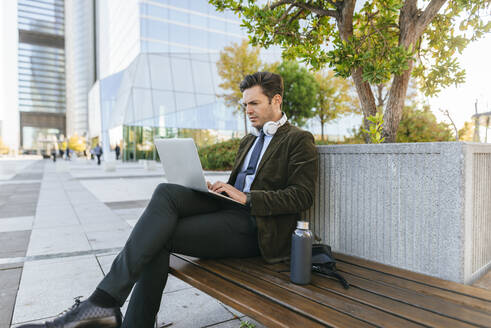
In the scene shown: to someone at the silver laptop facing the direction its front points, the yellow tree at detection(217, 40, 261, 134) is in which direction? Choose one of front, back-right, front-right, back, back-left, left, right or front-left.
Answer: front-left

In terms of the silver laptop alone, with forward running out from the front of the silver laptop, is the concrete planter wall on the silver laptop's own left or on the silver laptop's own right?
on the silver laptop's own right

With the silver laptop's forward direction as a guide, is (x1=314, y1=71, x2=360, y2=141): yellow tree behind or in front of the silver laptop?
in front

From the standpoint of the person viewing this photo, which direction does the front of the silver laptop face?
facing away from the viewer and to the right of the viewer

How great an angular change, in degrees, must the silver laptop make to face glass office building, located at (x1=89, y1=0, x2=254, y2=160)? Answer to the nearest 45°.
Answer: approximately 45° to its left

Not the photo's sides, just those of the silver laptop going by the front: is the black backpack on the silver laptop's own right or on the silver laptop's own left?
on the silver laptop's own right

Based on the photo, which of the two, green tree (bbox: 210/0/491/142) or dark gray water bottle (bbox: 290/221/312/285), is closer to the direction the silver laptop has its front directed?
the green tree

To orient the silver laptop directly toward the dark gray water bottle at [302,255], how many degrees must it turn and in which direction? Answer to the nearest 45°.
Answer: approximately 90° to its right

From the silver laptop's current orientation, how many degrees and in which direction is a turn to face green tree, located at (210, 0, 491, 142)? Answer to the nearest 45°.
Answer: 0° — it already faces it

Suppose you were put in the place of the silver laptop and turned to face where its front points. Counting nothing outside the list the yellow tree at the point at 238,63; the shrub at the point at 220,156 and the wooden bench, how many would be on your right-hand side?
1

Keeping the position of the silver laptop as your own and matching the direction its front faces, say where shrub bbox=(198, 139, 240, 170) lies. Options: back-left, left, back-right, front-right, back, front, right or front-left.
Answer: front-left
